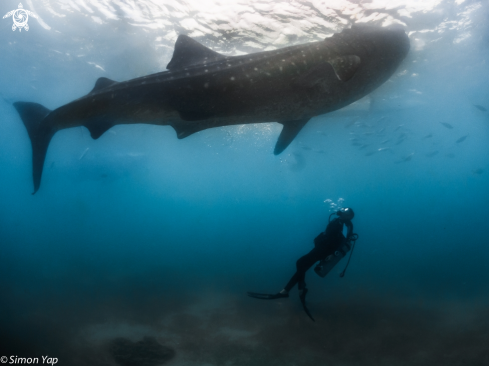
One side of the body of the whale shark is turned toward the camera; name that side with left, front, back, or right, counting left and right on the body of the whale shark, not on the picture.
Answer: right
